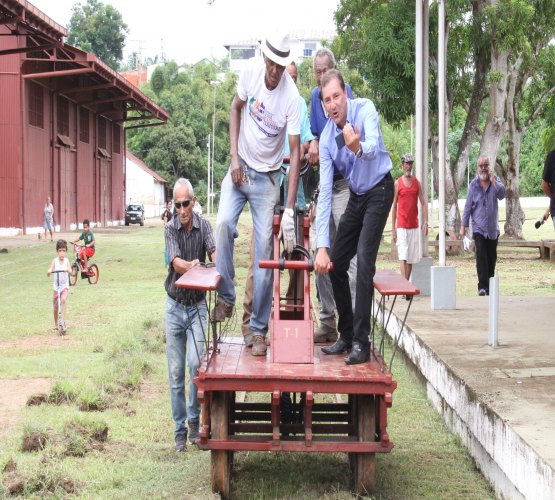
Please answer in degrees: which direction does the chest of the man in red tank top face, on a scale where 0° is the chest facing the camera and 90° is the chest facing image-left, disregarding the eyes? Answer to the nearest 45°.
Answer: approximately 0°

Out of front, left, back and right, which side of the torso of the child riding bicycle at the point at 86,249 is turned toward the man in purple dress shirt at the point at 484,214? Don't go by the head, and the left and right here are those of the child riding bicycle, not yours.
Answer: left

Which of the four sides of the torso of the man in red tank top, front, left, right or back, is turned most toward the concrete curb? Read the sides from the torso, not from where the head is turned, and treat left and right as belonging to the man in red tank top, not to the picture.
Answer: front

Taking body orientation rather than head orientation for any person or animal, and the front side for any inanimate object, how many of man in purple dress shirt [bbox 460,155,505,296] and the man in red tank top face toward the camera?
2

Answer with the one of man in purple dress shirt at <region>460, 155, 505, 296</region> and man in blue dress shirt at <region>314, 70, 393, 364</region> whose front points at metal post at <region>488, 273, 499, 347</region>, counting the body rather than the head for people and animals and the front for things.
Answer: man in purple dress shirt at <region>460, 155, 505, 296</region>

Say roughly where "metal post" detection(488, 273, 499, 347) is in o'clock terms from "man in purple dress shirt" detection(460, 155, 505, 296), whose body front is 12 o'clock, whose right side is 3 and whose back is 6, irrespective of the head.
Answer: The metal post is roughly at 12 o'clock from the man in purple dress shirt.

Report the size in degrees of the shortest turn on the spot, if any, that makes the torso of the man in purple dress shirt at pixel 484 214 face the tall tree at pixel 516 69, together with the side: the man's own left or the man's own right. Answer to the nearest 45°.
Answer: approximately 180°

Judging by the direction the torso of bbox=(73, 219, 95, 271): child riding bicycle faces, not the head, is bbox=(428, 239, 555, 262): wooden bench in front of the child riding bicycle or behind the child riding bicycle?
behind

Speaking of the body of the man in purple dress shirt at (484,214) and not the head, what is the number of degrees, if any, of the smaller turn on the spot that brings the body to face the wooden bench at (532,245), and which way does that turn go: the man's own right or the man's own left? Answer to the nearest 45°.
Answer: approximately 180°

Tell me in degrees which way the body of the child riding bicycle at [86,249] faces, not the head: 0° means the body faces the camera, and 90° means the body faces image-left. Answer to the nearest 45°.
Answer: approximately 45°
